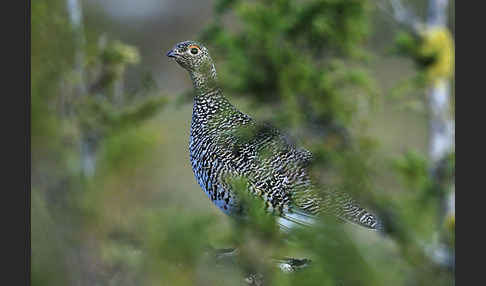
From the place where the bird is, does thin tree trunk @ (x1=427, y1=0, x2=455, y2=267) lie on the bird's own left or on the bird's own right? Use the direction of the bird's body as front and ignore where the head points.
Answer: on the bird's own right

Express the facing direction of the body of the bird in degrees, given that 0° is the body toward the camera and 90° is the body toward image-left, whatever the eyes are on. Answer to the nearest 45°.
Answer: approximately 90°

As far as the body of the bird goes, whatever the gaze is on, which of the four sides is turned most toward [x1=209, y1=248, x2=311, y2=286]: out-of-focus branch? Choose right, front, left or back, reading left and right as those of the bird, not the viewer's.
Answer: left
